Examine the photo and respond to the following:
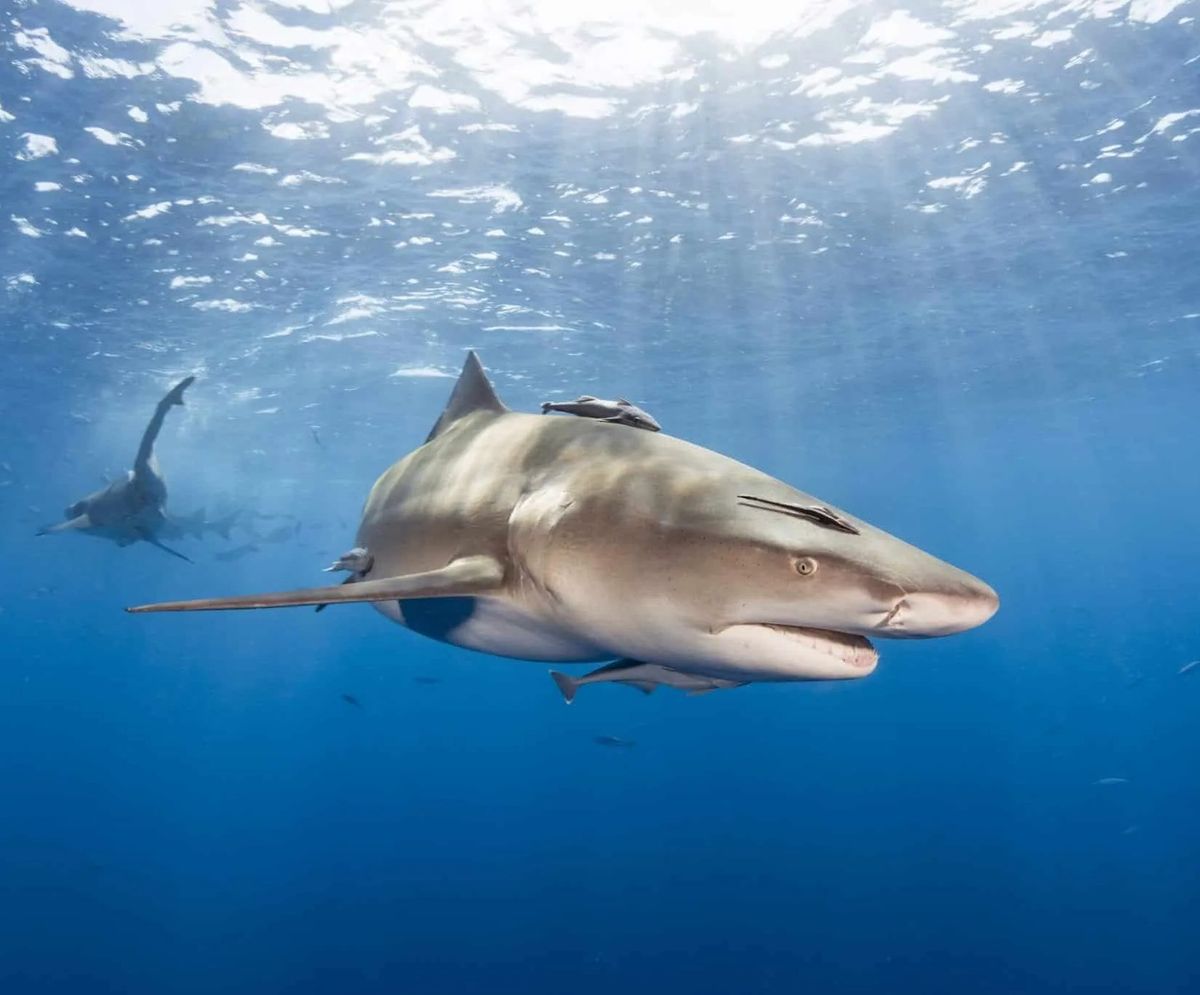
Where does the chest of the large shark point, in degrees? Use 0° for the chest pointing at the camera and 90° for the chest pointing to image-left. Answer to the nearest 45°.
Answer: approximately 315°

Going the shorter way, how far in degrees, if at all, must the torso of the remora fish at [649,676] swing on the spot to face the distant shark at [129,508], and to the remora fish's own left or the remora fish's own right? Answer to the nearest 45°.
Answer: approximately 135° to the remora fish's own left

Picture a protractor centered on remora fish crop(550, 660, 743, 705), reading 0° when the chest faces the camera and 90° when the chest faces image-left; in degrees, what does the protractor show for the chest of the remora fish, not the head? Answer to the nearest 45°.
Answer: approximately 270°

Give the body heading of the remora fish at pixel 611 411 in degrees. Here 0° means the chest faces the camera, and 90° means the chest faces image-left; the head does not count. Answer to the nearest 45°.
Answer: approximately 270°

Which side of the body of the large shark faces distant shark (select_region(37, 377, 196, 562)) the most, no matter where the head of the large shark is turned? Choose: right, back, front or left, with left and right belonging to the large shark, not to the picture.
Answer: back

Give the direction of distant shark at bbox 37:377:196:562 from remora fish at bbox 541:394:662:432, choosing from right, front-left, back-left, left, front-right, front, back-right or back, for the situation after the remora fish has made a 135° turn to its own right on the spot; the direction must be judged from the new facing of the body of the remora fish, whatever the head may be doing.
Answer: right
